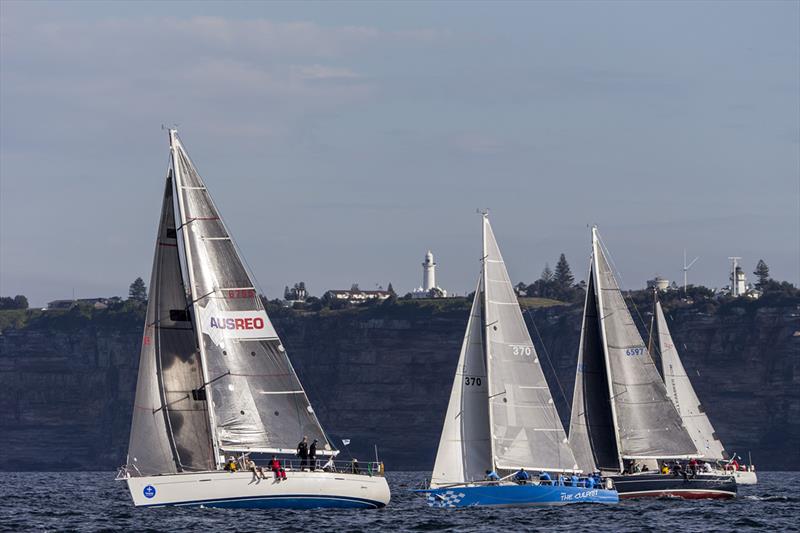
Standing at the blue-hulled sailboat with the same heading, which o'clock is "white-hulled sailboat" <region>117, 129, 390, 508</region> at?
The white-hulled sailboat is roughly at 11 o'clock from the blue-hulled sailboat.

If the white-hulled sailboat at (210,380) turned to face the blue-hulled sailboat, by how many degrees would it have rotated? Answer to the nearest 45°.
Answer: approximately 180°

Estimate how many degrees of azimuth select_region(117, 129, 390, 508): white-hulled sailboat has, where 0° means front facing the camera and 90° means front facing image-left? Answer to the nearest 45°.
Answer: approximately 90°

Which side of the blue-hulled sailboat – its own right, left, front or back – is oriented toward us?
left

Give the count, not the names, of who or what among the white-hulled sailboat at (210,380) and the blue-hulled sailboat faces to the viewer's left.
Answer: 2
